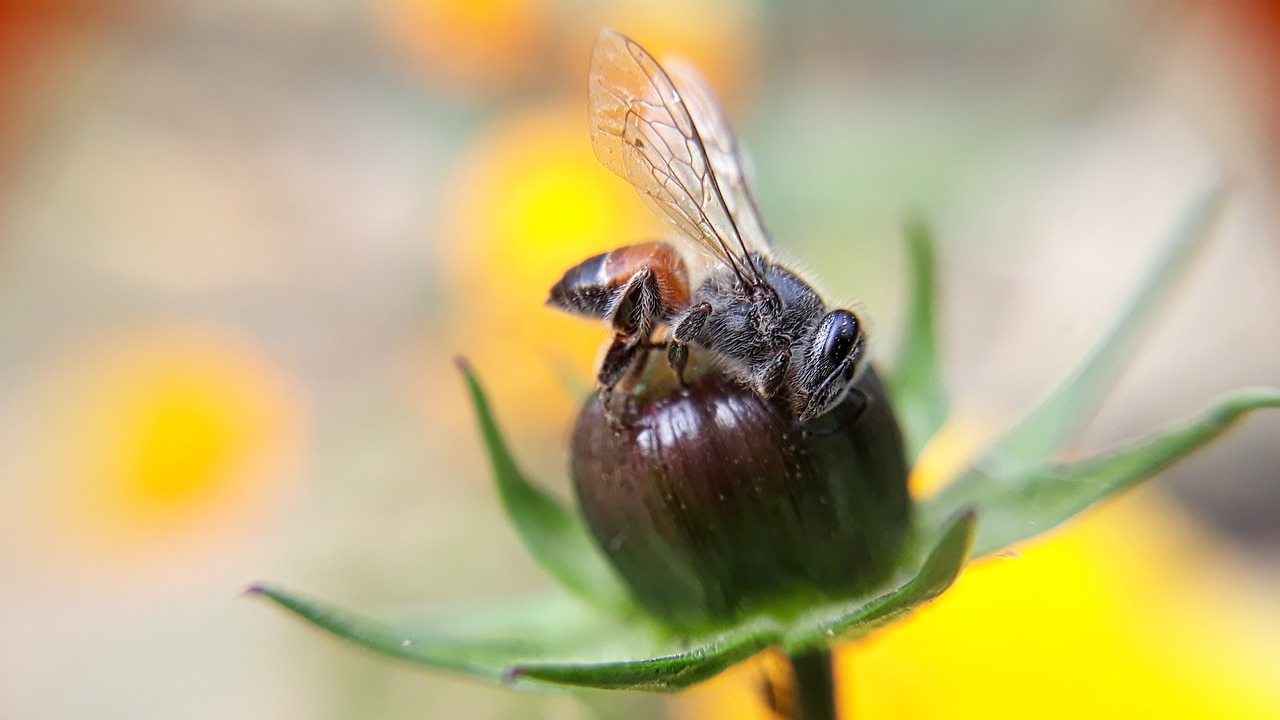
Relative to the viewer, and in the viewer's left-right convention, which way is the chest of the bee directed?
facing to the right of the viewer
